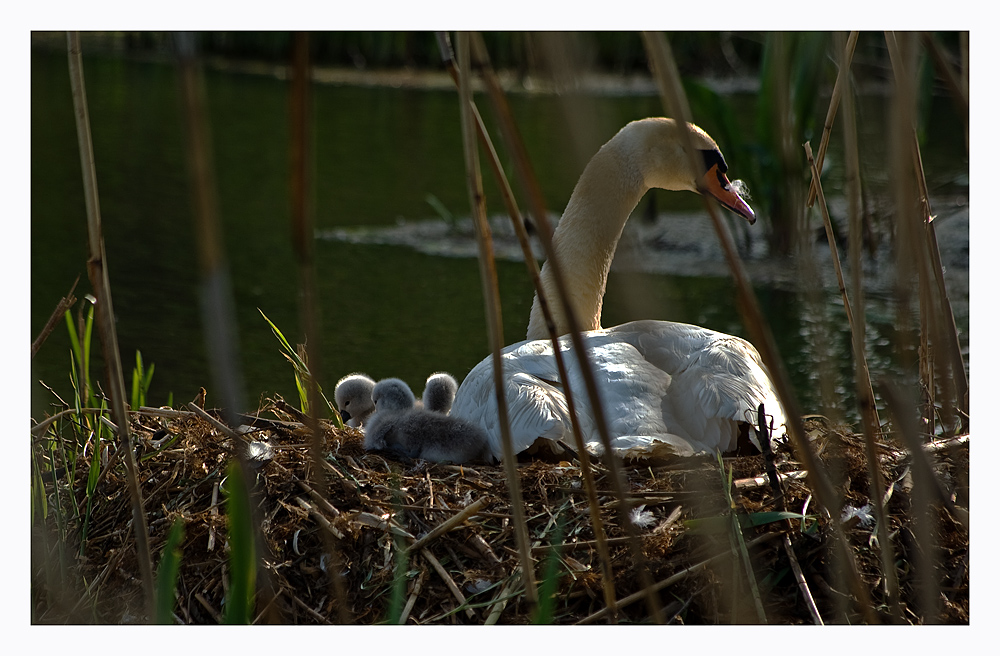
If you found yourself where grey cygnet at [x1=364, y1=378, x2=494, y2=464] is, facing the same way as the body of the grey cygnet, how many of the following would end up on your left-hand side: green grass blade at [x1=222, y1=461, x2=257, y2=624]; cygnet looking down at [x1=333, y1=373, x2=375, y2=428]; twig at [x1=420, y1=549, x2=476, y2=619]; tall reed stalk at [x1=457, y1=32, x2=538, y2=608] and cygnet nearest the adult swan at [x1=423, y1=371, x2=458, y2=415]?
3

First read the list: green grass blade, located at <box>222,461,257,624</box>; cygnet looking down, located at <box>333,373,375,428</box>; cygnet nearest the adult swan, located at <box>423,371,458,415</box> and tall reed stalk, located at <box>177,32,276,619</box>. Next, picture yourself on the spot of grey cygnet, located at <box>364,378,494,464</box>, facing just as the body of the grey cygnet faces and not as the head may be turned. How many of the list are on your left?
2

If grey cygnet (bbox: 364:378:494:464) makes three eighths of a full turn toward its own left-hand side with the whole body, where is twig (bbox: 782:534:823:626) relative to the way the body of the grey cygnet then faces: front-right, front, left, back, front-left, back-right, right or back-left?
front

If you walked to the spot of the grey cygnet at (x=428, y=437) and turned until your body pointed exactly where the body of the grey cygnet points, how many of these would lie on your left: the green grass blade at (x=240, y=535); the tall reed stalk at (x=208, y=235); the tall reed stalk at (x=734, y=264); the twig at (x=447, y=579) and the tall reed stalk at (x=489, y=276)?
5

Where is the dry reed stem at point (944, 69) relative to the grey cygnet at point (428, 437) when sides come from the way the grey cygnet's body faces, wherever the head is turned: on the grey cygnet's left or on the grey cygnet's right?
on the grey cygnet's left

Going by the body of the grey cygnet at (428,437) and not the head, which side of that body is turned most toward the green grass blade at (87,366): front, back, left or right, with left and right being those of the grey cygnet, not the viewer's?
front

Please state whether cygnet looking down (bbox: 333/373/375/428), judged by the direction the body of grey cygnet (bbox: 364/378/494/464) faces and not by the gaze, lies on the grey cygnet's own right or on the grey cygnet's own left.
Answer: on the grey cygnet's own right

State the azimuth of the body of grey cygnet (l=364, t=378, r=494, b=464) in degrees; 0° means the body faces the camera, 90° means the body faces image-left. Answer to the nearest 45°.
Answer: approximately 90°

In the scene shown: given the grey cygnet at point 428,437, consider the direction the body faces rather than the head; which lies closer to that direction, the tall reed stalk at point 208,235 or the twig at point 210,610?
the twig

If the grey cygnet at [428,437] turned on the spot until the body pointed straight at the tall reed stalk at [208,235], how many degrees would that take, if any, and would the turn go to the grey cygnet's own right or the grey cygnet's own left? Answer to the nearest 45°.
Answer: approximately 90° to the grey cygnet's own left

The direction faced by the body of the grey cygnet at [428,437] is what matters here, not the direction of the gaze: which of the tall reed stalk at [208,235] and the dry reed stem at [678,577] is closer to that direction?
the tall reed stalk

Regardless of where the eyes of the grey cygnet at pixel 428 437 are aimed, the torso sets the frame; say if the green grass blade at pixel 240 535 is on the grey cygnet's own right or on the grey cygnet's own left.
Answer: on the grey cygnet's own left
